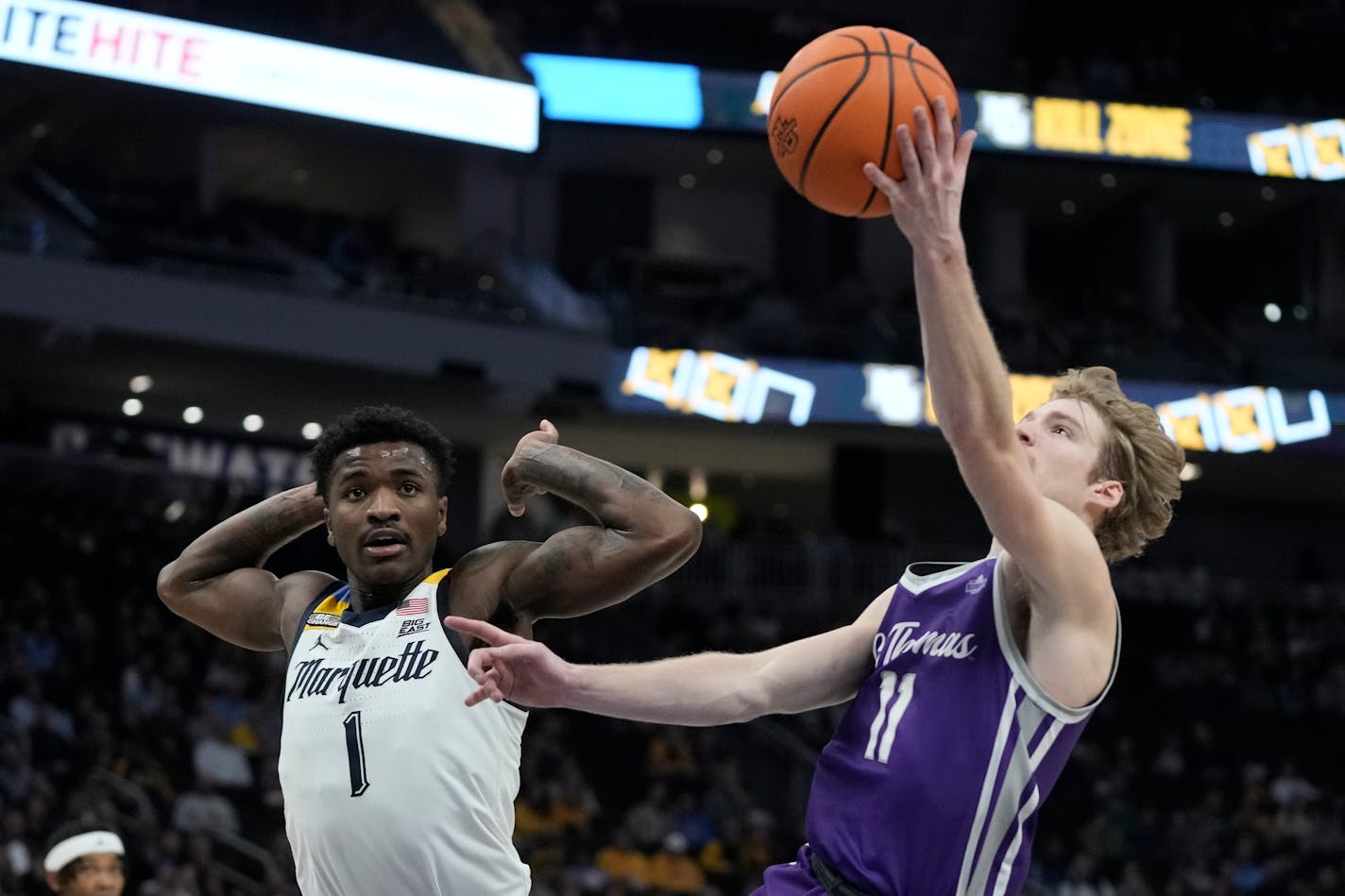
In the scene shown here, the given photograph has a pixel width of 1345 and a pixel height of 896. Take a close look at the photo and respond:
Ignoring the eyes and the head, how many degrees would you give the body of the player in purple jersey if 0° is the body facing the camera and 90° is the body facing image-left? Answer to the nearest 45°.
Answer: approximately 45°

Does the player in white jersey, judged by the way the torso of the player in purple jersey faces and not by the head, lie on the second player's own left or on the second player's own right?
on the second player's own right

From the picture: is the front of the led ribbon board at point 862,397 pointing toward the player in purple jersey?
yes

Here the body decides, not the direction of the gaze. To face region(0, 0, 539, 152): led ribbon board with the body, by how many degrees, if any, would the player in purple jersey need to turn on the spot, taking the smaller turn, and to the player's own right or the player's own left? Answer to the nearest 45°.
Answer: approximately 90° to the player's own right

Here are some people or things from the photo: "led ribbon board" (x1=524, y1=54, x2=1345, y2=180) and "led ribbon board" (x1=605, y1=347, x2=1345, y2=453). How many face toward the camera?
2

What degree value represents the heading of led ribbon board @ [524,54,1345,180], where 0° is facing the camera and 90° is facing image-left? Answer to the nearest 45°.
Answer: approximately 0°

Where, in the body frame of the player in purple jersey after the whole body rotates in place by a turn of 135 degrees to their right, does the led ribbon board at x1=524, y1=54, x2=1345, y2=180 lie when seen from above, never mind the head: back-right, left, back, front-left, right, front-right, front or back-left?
front

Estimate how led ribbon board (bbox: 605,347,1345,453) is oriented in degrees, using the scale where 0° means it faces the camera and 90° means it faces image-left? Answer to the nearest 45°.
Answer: approximately 0°
